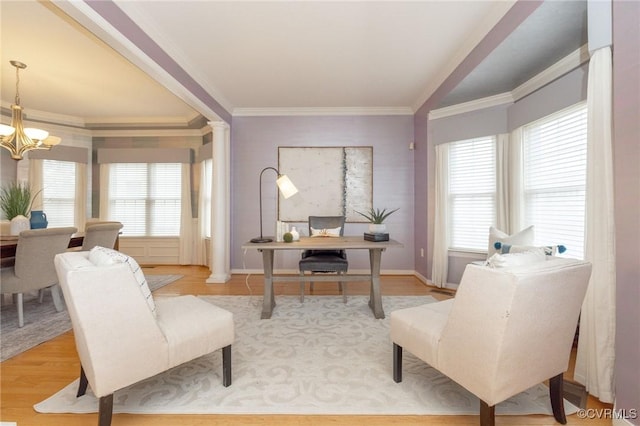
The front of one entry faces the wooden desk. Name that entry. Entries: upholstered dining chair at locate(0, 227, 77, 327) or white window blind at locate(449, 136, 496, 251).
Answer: the white window blind

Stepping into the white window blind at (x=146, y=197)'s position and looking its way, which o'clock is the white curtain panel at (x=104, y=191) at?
The white curtain panel is roughly at 4 o'clock from the white window blind.

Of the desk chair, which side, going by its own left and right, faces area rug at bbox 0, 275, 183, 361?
right

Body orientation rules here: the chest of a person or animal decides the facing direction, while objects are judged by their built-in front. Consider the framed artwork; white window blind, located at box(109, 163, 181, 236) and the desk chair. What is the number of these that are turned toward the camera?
3

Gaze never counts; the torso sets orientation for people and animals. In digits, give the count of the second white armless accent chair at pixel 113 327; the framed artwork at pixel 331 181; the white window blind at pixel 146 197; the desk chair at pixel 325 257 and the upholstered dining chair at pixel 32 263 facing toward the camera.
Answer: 3

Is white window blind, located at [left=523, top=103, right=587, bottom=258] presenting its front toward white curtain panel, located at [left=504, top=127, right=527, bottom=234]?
no

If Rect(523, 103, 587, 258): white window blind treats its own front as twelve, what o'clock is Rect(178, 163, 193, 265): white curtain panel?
The white curtain panel is roughly at 1 o'clock from the white window blind.

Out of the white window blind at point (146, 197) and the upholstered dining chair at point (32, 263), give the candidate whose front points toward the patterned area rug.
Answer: the white window blind

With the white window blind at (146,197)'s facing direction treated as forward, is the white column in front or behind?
in front

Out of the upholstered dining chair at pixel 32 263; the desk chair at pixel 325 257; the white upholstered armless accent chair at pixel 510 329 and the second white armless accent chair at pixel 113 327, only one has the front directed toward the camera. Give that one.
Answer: the desk chair

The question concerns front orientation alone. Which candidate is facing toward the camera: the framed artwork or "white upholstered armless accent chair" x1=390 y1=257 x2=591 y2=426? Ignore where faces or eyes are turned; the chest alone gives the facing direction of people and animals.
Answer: the framed artwork

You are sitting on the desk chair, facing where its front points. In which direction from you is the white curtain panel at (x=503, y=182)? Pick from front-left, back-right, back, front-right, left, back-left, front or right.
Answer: left

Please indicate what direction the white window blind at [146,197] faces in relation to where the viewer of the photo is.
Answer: facing the viewer

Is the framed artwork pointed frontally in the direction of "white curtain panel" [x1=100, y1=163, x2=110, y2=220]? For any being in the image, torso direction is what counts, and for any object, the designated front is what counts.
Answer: no

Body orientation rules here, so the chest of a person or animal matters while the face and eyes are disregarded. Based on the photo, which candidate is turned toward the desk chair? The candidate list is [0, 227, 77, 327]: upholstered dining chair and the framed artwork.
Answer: the framed artwork
